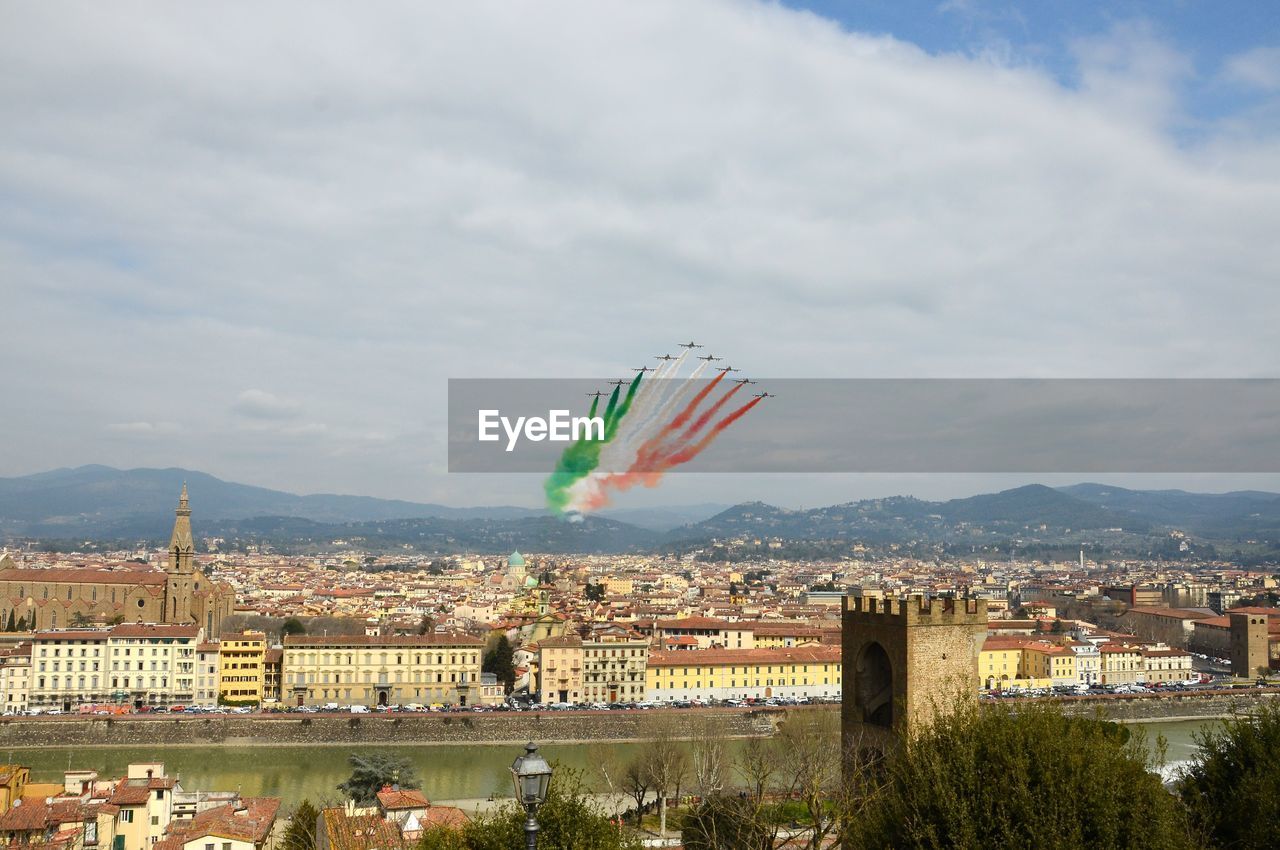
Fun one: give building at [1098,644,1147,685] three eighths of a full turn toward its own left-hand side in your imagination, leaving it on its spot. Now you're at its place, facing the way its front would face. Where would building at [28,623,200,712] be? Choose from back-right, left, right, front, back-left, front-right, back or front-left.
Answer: back

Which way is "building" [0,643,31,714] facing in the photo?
toward the camera

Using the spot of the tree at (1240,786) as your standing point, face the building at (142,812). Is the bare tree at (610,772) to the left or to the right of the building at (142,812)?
right

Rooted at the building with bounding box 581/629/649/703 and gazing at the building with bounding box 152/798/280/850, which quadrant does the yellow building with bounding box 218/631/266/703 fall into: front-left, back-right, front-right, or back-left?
front-right

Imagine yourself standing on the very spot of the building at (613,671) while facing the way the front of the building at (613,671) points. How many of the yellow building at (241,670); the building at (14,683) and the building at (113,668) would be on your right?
3

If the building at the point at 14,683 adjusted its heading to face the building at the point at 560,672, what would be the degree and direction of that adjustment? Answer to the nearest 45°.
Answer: approximately 90° to its left

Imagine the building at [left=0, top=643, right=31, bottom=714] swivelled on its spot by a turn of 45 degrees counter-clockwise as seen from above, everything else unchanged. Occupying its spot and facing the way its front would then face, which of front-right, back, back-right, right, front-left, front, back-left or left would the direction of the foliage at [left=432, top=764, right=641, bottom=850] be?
front-right

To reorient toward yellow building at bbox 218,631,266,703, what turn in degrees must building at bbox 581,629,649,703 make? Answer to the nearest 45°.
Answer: approximately 90° to its right

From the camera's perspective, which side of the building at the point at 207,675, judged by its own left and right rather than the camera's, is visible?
front

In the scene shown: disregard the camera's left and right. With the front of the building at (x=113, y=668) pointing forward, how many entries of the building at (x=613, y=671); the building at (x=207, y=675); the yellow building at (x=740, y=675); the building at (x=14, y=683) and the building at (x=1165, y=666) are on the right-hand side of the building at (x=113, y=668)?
1
